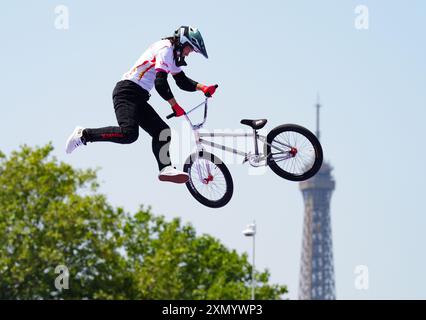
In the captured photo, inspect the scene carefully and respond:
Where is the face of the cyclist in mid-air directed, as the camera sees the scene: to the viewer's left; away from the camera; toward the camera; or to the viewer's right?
to the viewer's right

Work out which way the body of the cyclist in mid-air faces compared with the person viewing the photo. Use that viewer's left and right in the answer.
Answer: facing to the right of the viewer
